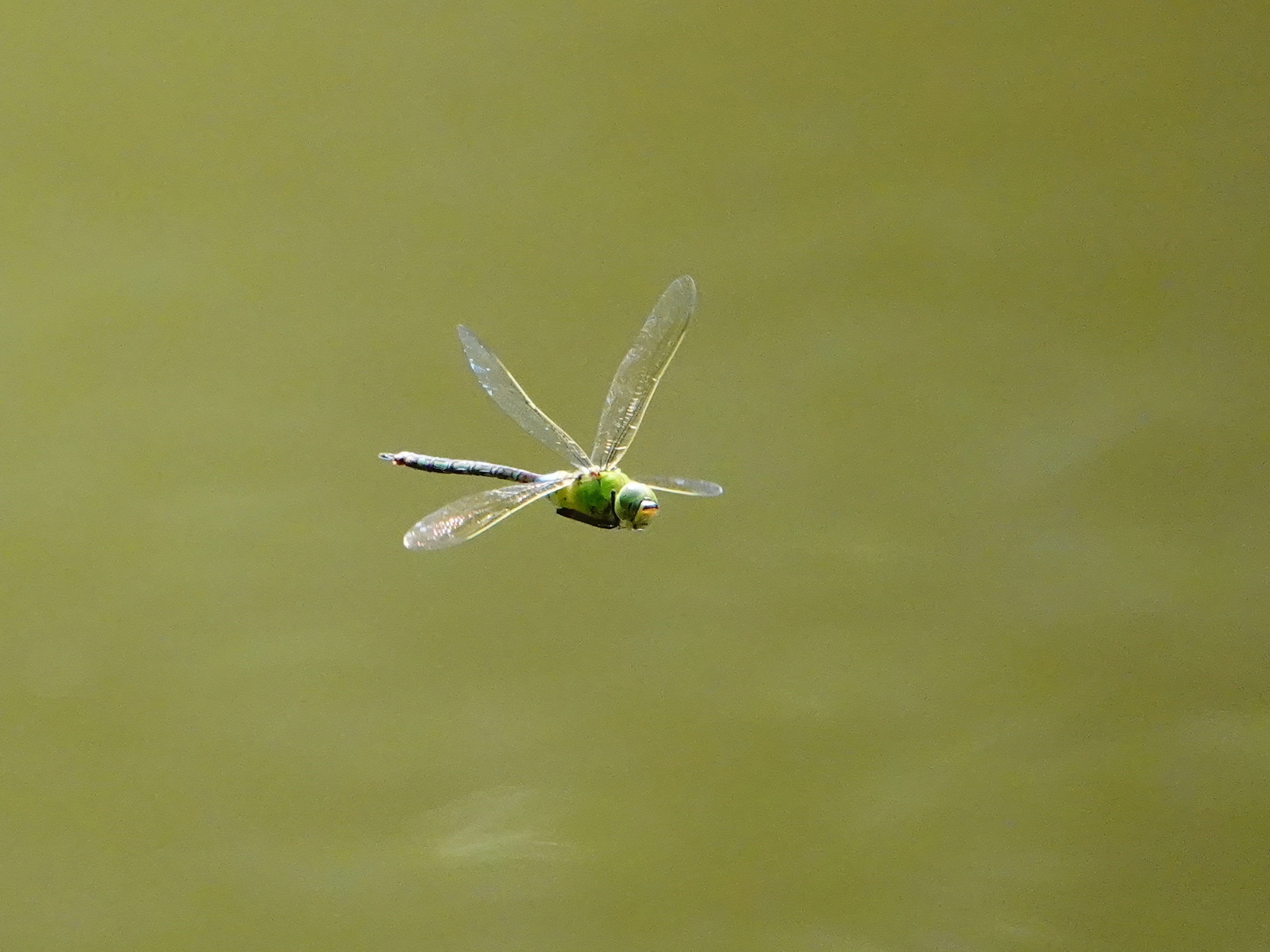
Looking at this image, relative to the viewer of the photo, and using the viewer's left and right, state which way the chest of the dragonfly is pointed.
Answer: facing the viewer and to the right of the viewer
